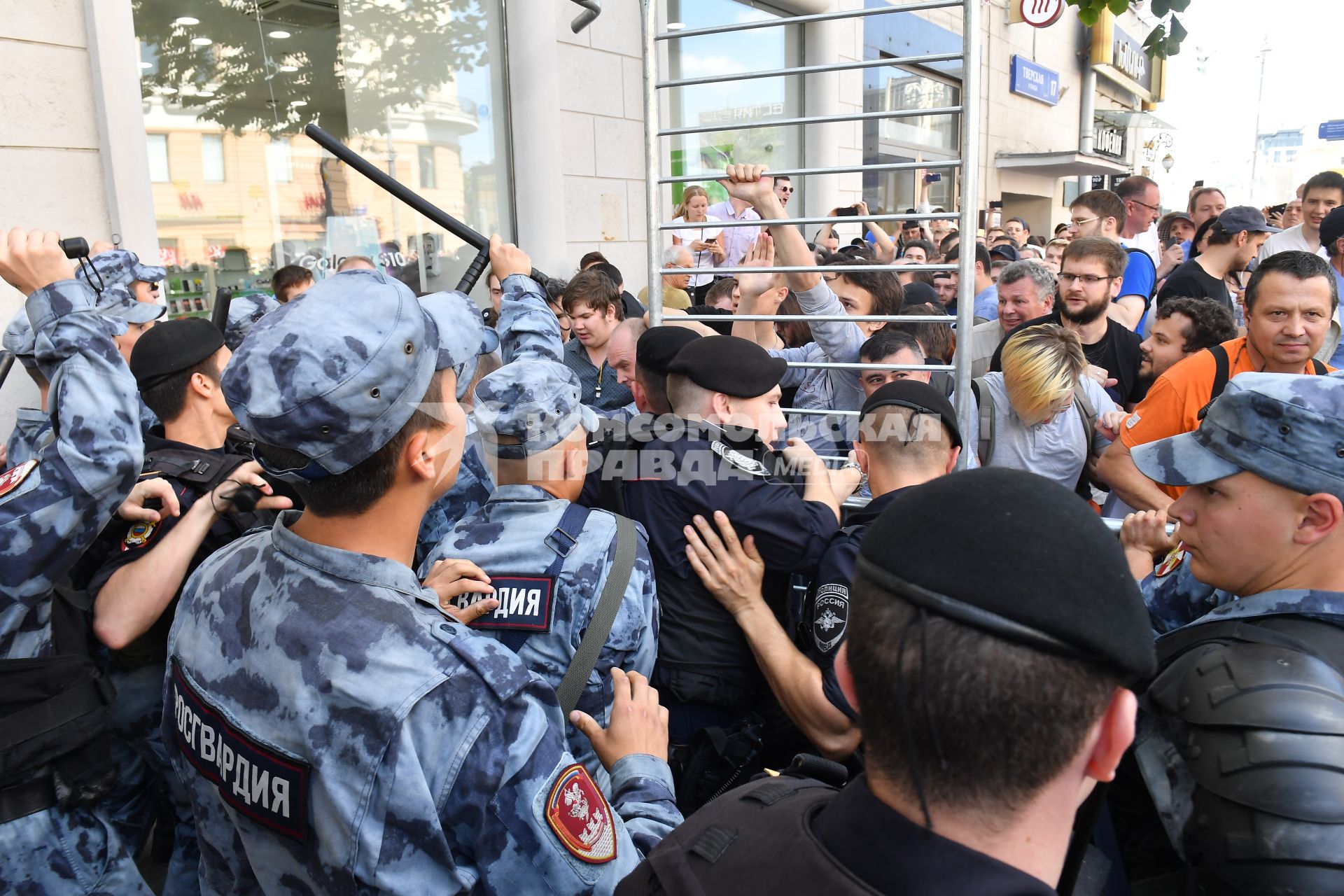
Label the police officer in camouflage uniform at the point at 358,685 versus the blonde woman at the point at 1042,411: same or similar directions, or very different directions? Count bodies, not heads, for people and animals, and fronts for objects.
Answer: very different directions

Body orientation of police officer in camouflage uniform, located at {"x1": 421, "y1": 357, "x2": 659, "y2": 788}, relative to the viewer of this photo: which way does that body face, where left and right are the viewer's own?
facing away from the viewer and to the right of the viewer

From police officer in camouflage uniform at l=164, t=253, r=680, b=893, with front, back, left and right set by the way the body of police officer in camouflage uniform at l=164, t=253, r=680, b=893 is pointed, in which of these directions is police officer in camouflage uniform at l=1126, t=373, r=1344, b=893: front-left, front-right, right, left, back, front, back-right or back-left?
front-right

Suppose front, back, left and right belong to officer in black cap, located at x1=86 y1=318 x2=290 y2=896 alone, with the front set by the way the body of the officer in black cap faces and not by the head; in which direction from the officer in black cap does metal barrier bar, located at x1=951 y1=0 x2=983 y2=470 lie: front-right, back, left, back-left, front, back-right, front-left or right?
front

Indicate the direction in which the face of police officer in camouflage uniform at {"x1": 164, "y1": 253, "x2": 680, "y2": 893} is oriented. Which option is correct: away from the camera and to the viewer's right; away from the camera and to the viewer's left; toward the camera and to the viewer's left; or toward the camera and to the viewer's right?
away from the camera and to the viewer's right

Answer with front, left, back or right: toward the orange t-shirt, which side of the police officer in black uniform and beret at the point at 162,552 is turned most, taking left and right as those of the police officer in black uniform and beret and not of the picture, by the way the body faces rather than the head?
front

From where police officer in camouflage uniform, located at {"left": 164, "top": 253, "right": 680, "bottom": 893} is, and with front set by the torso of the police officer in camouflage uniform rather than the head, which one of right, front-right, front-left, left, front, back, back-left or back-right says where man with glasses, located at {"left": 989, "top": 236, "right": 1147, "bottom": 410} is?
front

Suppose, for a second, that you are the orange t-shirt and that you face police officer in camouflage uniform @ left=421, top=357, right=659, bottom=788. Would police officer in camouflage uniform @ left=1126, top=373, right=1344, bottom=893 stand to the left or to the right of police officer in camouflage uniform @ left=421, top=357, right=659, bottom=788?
left

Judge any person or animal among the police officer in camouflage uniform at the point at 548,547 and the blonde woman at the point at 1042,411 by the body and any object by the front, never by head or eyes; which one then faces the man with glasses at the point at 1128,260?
the police officer in camouflage uniform

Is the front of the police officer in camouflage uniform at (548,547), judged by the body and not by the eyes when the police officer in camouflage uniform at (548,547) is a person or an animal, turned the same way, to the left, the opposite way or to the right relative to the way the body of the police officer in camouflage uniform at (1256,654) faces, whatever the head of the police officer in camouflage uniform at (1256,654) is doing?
to the right

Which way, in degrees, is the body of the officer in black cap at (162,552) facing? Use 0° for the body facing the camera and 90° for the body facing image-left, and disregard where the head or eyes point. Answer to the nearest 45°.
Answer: approximately 270°

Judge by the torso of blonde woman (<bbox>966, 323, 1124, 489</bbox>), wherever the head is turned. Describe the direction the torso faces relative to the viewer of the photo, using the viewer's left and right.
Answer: facing the viewer

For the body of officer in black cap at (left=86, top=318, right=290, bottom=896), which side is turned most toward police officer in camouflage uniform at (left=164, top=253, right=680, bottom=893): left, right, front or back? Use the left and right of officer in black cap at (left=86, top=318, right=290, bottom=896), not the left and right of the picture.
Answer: right

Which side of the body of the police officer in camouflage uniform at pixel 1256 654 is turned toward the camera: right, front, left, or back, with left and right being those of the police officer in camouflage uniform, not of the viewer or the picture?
left
